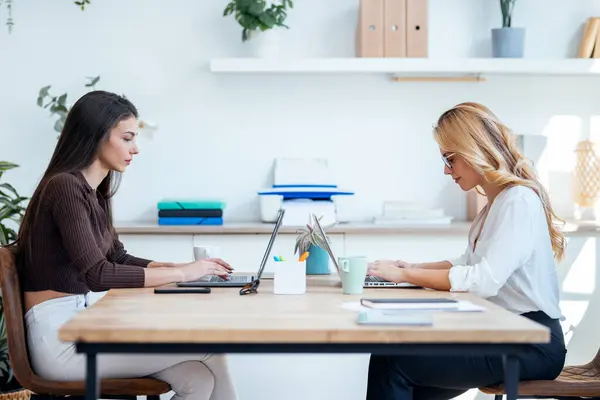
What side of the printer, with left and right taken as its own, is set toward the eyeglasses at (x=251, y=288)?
front

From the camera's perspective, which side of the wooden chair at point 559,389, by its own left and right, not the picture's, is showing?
left

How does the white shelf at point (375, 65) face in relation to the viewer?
toward the camera

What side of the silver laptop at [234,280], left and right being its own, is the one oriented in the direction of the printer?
right

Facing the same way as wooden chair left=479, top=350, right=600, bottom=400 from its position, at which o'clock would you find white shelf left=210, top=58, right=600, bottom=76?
The white shelf is roughly at 2 o'clock from the wooden chair.

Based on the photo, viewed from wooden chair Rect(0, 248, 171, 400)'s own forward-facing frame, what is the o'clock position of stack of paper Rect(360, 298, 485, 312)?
The stack of paper is roughly at 1 o'clock from the wooden chair.

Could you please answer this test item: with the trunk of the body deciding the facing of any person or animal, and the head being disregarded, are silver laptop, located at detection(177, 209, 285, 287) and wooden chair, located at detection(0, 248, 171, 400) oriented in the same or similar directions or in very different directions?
very different directions

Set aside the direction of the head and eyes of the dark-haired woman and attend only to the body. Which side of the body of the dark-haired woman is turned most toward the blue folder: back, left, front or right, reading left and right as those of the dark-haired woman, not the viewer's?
left

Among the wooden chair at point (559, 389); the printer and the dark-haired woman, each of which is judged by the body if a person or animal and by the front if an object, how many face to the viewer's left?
1

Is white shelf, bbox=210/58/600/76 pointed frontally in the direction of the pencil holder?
yes

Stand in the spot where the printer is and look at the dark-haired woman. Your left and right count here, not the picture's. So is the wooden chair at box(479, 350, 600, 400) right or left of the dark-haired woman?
left

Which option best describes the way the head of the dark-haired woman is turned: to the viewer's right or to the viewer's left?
to the viewer's right

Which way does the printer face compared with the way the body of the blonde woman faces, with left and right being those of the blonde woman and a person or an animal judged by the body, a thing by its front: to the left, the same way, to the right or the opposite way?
to the left
